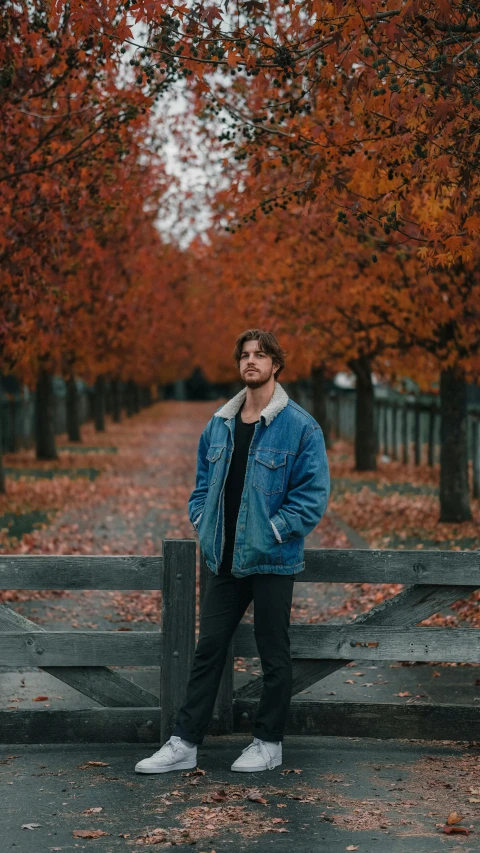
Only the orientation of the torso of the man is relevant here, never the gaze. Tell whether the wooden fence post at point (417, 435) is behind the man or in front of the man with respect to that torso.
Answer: behind

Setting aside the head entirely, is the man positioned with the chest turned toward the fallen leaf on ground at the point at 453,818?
no

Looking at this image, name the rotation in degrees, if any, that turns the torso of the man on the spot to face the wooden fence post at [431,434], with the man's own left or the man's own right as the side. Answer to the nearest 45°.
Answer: approximately 135° to the man's own right

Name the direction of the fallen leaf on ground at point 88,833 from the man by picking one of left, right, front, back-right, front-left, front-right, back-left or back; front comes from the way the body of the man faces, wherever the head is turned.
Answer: front

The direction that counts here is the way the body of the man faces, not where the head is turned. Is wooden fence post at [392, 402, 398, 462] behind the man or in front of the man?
behind

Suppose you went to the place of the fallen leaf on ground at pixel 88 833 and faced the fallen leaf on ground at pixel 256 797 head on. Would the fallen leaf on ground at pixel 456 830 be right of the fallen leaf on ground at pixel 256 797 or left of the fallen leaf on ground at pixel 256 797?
right

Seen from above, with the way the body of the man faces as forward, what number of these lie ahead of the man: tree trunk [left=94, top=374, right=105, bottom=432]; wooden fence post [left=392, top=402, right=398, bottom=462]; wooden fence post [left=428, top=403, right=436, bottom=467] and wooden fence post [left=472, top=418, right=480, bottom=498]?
0

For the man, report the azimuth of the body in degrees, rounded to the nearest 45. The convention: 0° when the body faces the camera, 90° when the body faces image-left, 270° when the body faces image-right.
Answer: approximately 45°

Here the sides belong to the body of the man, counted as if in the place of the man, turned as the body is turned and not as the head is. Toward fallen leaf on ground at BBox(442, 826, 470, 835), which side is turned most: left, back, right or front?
left

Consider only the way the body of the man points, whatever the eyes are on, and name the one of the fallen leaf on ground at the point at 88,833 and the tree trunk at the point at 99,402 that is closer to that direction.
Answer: the fallen leaf on ground

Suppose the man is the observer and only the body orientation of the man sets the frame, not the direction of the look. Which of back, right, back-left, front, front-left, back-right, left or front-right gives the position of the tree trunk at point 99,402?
back-right
